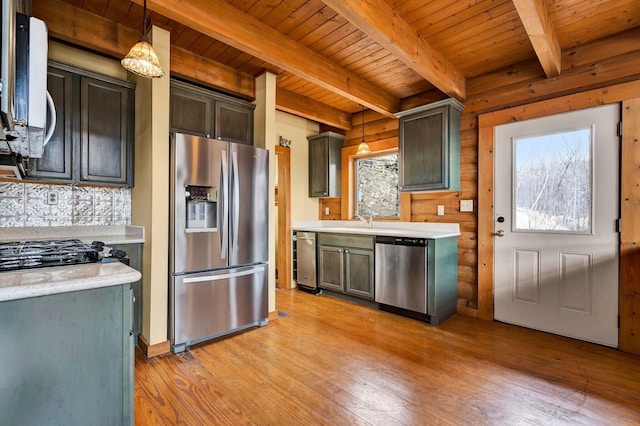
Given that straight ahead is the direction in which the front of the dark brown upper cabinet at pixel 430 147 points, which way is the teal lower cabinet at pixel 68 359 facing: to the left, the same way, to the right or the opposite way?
the opposite way

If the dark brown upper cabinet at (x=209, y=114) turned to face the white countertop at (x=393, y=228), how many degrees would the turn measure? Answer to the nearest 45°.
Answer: approximately 45° to its left

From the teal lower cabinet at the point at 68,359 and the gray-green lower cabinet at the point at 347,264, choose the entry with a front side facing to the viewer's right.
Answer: the teal lower cabinet at the point at 68,359

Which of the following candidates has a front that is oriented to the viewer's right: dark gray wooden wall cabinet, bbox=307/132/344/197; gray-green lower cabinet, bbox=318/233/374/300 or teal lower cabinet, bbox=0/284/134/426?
teal lower cabinet, bbox=0/284/134/426

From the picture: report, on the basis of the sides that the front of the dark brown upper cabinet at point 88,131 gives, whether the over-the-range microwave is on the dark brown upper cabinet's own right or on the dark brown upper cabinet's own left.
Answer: on the dark brown upper cabinet's own right

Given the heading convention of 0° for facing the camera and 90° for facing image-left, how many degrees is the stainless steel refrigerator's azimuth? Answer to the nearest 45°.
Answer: approximately 315°

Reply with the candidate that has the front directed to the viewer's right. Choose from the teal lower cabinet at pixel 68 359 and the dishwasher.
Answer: the teal lower cabinet

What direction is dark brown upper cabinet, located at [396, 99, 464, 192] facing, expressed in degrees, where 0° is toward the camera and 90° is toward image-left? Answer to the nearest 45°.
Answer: approximately 45°

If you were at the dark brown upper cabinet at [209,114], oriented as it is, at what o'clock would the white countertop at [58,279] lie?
The white countertop is roughly at 2 o'clock from the dark brown upper cabinet.
